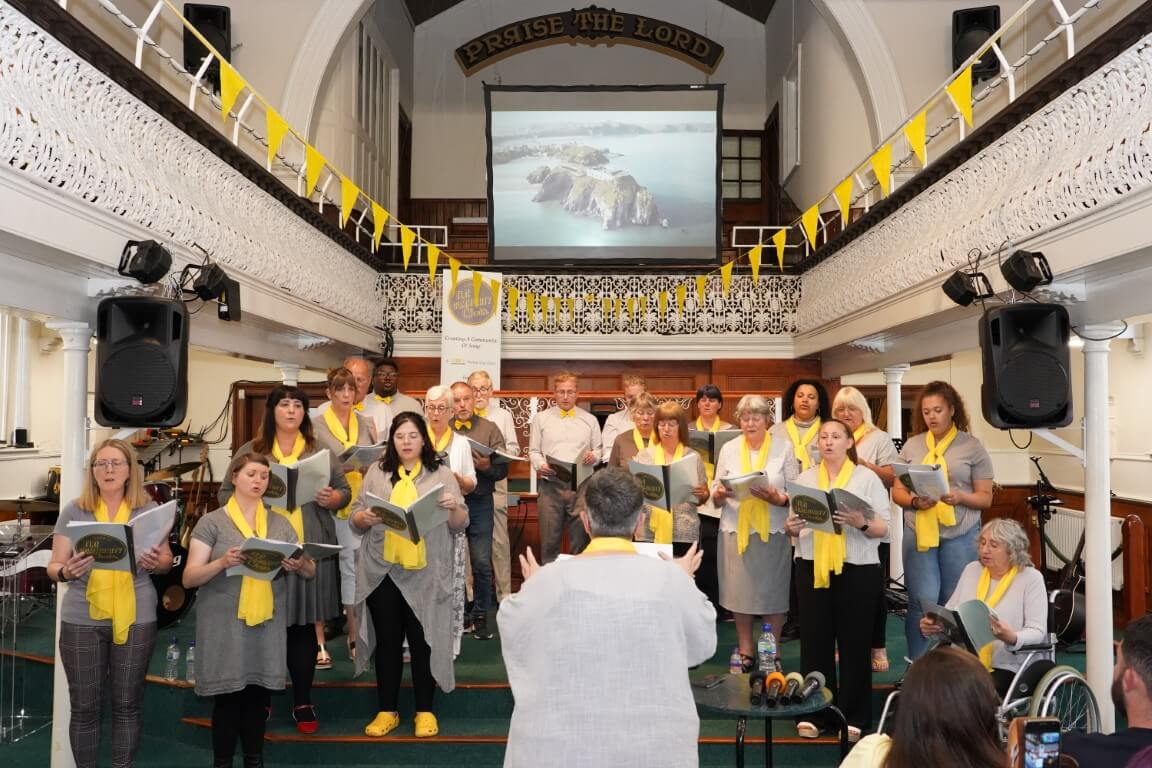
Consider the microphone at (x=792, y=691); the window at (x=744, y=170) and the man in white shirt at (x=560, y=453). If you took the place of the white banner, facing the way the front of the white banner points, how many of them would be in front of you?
2

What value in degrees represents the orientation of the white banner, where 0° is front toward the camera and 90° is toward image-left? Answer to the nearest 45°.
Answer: approximately 0°

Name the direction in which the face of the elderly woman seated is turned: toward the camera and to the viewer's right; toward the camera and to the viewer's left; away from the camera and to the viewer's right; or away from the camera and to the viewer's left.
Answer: toward the camera and to the viewer's left

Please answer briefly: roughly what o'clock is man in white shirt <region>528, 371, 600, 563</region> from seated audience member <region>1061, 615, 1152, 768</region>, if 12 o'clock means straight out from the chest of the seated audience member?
The man in white shirt is roughly at 12 o'clock from the seated audience member.

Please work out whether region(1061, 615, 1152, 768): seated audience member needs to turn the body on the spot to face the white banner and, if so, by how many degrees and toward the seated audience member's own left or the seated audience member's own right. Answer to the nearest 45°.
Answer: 0° — they already face it

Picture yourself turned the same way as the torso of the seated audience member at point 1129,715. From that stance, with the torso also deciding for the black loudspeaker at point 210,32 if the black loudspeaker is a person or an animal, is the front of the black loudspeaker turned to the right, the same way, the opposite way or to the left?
the opposite way

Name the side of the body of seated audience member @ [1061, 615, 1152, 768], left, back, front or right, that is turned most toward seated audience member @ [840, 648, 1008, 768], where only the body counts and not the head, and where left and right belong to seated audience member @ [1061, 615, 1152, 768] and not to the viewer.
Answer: left

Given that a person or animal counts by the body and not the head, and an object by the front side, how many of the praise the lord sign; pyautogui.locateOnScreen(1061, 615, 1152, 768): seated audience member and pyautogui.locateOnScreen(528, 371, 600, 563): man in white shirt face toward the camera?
2
